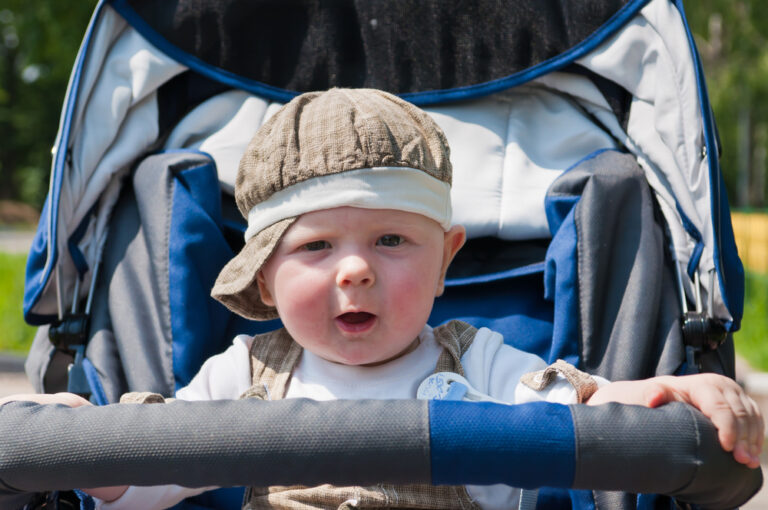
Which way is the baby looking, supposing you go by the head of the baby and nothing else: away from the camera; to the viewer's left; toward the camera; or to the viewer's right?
toward the camera

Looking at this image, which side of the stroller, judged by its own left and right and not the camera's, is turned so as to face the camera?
front

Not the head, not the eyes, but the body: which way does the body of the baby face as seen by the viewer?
toward the camera

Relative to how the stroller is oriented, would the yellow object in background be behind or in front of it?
behind

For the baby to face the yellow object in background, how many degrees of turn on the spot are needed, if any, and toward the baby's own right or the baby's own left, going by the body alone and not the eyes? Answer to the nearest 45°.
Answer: approximately 135° to the baby's own left
